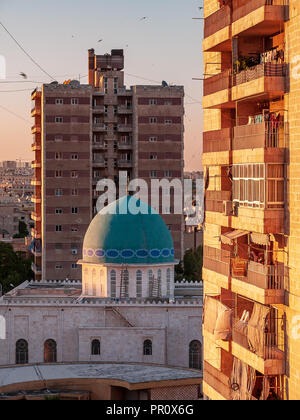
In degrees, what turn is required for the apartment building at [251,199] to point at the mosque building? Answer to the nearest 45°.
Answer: approximately 135° to its right

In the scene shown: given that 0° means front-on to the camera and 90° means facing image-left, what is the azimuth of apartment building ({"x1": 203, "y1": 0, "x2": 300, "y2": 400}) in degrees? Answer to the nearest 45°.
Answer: approximately 45°
